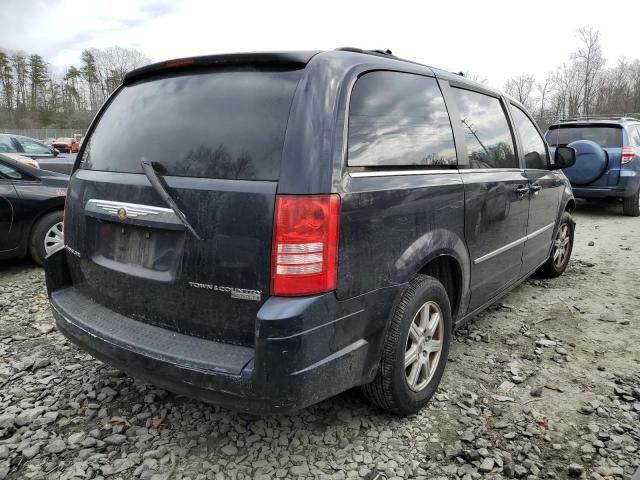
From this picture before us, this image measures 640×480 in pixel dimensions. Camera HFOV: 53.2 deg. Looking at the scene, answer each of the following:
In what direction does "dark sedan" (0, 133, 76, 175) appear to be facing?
to the viewer's right

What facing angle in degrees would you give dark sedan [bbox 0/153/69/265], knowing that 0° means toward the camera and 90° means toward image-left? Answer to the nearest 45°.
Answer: approximately 270°

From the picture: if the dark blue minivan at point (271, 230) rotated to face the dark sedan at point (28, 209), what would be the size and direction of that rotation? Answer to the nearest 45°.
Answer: approximately 90° to its left

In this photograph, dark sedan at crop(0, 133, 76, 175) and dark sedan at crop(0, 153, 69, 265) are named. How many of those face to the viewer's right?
2

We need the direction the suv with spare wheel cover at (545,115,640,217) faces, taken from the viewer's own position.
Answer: facing away from the viewer and to the right of the viewer

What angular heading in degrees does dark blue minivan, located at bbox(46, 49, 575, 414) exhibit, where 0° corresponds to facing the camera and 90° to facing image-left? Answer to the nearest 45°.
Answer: approximately 225°
